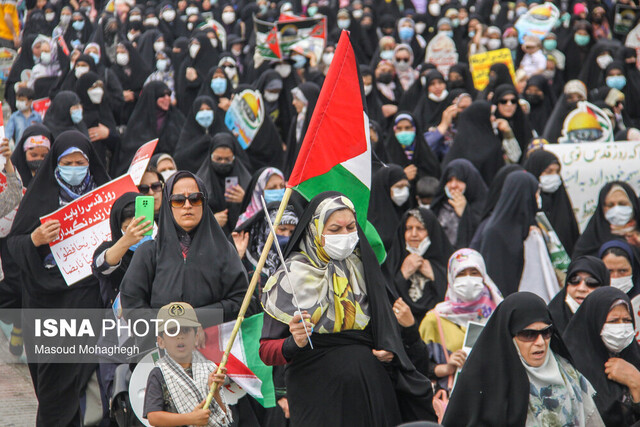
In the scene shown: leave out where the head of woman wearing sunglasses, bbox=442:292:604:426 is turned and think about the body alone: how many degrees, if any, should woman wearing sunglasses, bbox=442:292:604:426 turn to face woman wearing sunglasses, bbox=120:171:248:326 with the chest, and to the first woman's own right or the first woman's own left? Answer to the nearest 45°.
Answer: approximately 135° to the first woman's own right

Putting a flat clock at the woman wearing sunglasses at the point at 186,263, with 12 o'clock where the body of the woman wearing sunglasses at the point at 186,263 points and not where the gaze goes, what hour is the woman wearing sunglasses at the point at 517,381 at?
the woman wearing sunglasses at the point at 517,381 is roughly at 10 o'clock from the woman wearing sunglasses at the point at 186,263.

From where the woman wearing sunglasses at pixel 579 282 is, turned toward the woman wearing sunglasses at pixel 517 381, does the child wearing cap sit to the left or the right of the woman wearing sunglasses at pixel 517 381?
right

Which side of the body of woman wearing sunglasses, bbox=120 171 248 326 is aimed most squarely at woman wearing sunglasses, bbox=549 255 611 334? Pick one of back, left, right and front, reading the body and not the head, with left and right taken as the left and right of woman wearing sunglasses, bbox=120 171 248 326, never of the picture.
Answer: left

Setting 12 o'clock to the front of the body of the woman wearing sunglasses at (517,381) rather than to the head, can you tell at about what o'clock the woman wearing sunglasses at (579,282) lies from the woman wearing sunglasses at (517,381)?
the woman wearing sunglasses at (579,282) is roughly at 8 o'clock from the woman wearing sunglasses at (517,381).

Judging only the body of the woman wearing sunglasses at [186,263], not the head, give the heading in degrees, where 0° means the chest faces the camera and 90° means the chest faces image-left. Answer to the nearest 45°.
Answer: approximately 0°

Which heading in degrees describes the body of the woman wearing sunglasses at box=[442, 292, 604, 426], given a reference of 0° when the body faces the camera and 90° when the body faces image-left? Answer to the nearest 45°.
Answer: approximately 315°

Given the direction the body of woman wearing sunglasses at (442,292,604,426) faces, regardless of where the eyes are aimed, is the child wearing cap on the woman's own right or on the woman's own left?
on the woman's own right
